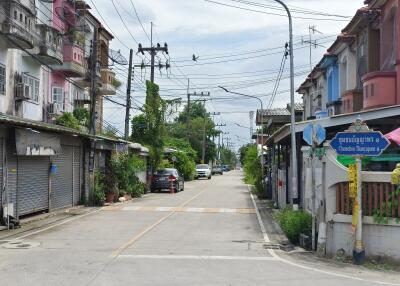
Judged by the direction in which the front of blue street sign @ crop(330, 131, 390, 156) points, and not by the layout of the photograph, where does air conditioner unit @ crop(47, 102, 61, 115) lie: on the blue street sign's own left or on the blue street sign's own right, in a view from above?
on the blue street sign's own right

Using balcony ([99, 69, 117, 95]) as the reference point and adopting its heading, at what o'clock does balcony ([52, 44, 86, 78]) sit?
balcony ([52, 44, 86, 78]) is roughly at 2 o'clock from balcony ([99, 69, 117, 95]).

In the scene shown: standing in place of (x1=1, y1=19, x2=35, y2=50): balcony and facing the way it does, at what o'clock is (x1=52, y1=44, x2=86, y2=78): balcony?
(x1=52, y1=44, x2=86, y2=78): balcony is roughly at 8 o'clock from (x1=1, y1=19, x2=35, y2=50): balcony.

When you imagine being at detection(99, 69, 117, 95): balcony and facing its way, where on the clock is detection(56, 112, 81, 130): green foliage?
The green foliage is roughly at 2 o'clock from the balcony.

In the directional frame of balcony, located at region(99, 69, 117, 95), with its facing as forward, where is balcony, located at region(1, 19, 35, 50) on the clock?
balcony, located at region(1, 19, 35, 50) is roughly at 2 o'clock from balcony, located at region(99, 69, 117, 95).

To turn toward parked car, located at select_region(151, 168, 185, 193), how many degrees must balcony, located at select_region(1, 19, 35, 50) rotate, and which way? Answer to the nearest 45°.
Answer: approximately 90° to its left

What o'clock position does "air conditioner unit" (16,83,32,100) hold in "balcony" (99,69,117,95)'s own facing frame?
The air conditioner unit is roughly at 2 o'clock from the balcony.

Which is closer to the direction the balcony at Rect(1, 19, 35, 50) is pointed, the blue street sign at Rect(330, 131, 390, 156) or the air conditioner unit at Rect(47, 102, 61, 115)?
the blue street sign

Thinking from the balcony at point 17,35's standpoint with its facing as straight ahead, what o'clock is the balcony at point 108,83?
the balcony at point 108,83 is roughly at 8 o'clock from the balcony at point 17,35.

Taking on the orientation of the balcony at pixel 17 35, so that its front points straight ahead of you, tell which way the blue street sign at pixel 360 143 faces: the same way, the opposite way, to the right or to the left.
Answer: to the right

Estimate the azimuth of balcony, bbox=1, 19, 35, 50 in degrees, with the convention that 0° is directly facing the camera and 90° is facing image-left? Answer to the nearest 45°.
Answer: approximately 315°

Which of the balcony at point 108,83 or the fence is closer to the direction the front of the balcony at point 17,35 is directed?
the fence
